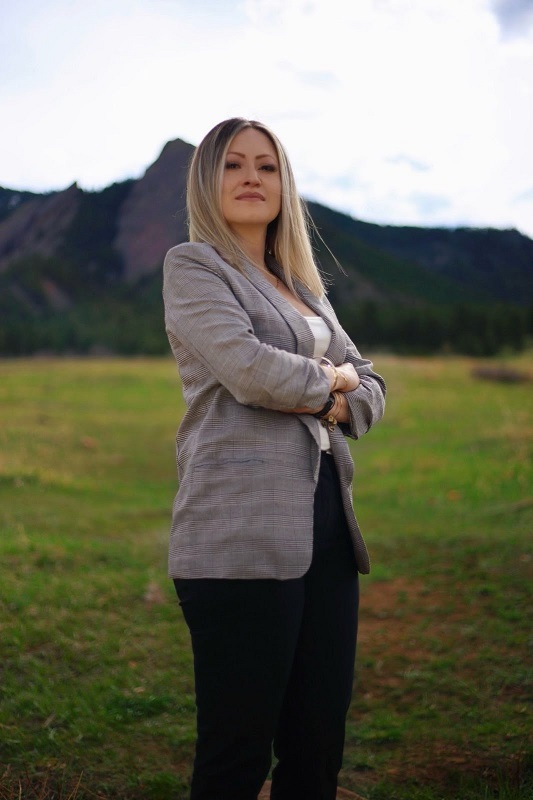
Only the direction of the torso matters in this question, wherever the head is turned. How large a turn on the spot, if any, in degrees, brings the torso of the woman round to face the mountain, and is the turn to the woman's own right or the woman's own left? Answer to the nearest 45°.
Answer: approximately 135° to the woman's own left

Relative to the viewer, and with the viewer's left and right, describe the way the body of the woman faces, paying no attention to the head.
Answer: facing the viewer and to the right of the viewer
